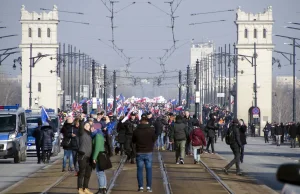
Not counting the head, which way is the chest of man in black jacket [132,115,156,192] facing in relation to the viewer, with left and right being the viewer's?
facing away from the viewer

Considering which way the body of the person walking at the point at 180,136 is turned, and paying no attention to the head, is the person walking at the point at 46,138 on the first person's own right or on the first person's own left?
on the first person's own left

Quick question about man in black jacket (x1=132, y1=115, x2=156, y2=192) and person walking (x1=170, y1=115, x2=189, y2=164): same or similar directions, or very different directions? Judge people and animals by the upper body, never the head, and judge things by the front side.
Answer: same or similar directions

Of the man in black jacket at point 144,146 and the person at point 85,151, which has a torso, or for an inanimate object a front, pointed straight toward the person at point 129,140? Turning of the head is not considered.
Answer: the man in black jacket

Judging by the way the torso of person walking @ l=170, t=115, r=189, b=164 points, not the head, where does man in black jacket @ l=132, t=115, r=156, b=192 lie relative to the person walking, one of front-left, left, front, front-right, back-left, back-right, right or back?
back

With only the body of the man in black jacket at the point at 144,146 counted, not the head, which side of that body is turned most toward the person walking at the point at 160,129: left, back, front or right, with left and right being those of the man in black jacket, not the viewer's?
front

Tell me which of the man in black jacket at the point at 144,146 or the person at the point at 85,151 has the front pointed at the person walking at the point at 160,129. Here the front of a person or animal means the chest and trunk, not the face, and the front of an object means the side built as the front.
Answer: the man in black jacket

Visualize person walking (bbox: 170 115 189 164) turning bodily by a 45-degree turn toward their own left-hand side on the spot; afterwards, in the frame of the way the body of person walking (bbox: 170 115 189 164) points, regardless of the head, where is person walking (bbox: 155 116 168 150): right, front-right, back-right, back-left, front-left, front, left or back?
front-right

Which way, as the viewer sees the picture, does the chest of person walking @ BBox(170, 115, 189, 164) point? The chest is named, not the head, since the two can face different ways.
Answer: away from the camera
